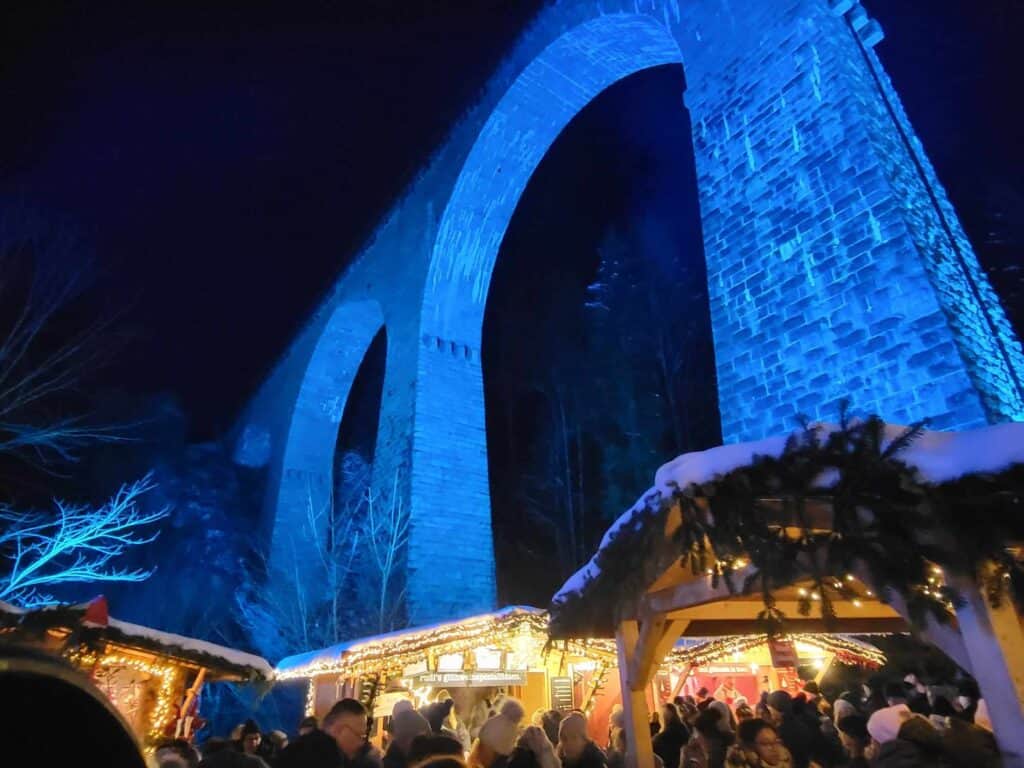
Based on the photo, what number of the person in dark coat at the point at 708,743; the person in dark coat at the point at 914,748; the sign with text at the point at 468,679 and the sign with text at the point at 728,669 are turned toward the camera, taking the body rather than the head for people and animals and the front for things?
2

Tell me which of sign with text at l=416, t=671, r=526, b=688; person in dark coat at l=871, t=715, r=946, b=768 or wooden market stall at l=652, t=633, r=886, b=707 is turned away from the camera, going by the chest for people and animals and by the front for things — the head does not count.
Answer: the person in dark coat

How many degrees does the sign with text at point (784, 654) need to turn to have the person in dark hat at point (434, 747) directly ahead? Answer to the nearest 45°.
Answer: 0° — it already faces them

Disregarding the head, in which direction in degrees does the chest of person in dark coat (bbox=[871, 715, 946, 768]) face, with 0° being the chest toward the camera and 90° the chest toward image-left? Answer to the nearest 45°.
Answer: approximately 180°

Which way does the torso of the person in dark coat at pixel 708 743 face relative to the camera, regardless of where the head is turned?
away from the camera

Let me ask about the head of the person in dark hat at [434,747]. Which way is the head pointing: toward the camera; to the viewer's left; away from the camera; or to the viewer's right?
away from the camera

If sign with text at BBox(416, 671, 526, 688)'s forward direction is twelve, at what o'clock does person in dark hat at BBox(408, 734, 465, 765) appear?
The person in dark hat is roughly at 12 o'clock from the sign with text.

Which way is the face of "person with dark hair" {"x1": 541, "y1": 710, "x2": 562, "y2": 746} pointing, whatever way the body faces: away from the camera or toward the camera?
away from the camera
